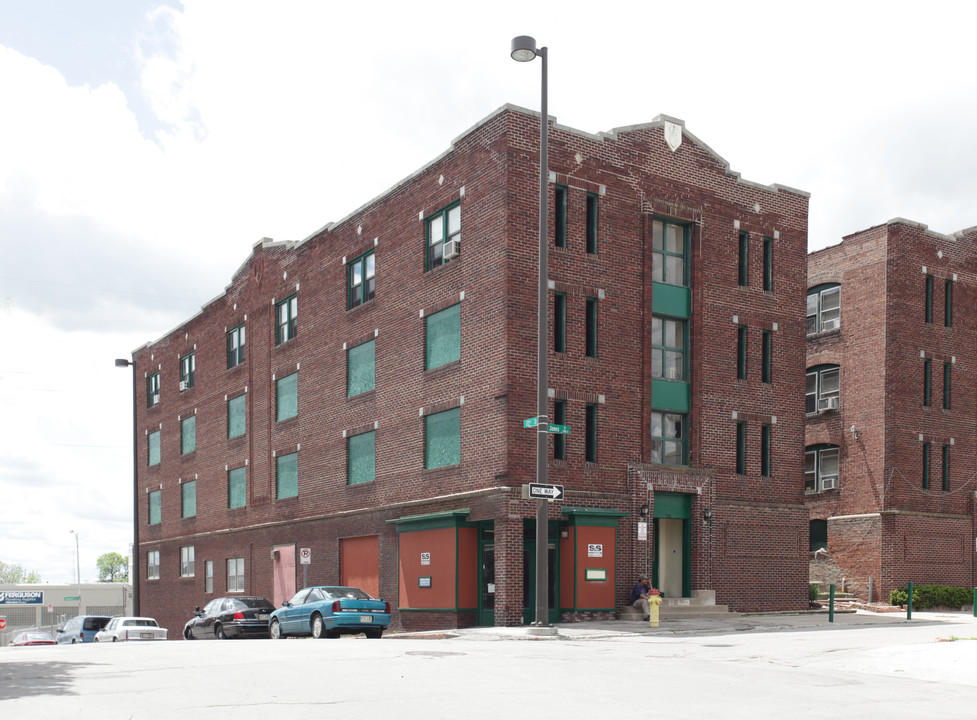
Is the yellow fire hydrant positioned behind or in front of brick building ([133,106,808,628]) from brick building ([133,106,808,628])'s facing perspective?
in front

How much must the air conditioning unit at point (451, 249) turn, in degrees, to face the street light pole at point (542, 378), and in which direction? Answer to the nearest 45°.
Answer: approximately 45° to its left

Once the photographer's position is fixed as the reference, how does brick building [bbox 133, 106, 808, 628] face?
facing the viewer and to the right of the viewer

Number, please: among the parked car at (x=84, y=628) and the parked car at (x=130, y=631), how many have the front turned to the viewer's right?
0

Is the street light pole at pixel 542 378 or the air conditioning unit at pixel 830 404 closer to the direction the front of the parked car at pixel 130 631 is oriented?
the air conditioning unit

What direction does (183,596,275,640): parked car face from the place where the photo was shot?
facing away from the viewer and to the left of the viewer

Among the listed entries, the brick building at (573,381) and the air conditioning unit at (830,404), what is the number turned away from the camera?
0

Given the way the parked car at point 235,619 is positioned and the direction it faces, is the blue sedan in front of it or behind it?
behind

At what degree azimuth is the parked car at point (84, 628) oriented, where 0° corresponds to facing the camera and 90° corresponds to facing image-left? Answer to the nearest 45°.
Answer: approximately 135°

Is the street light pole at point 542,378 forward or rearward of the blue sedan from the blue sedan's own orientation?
rearward
